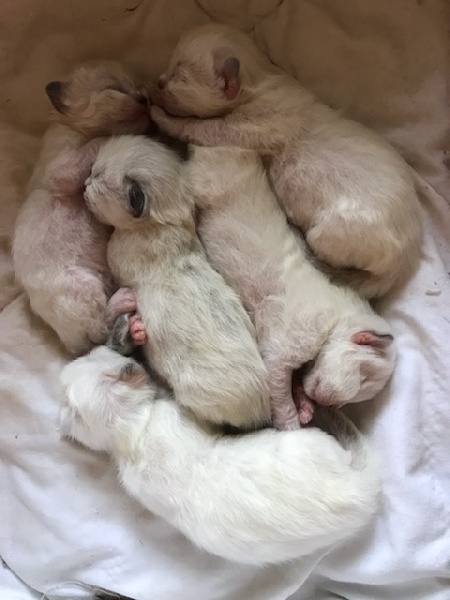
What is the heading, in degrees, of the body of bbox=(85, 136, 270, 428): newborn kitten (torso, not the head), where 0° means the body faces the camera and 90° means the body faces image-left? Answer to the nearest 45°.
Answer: approximately 135°
